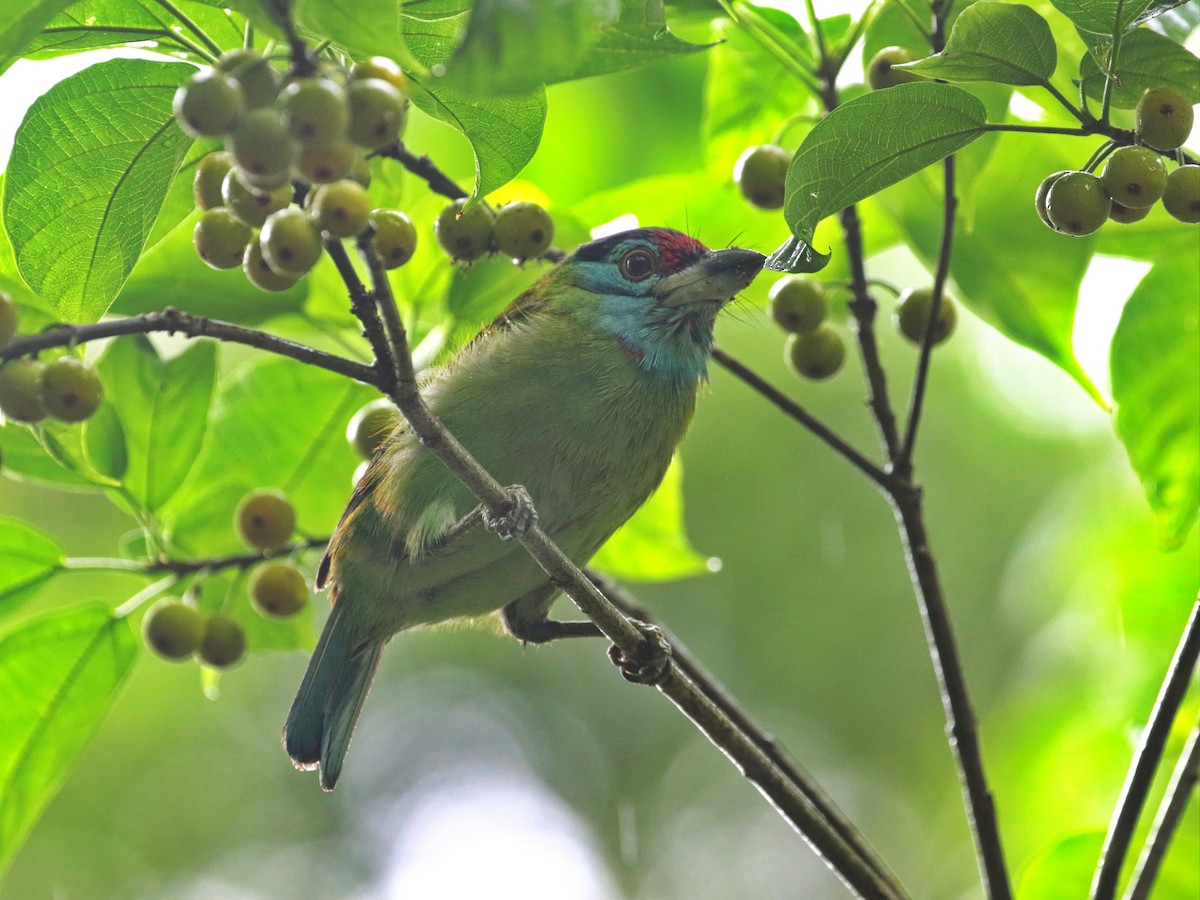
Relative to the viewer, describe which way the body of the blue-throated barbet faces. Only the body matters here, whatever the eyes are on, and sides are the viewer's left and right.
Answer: facing to the right of the viewer

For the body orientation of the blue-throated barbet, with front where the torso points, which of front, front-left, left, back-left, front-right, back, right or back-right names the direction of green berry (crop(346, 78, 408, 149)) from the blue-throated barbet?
right

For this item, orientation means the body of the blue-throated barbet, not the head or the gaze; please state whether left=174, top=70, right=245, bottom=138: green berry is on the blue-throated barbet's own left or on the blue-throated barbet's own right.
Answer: on the blue-throated barbet's own right

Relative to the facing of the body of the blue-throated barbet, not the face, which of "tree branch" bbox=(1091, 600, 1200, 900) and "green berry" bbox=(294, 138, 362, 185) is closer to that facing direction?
the tree branch

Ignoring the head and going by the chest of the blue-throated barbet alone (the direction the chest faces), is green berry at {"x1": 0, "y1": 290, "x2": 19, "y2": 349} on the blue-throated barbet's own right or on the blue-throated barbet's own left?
on the blue-throated barbet's own right

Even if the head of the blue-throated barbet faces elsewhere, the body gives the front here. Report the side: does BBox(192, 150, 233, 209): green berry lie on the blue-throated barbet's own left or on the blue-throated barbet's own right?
on the blue-throated barbet's own right
